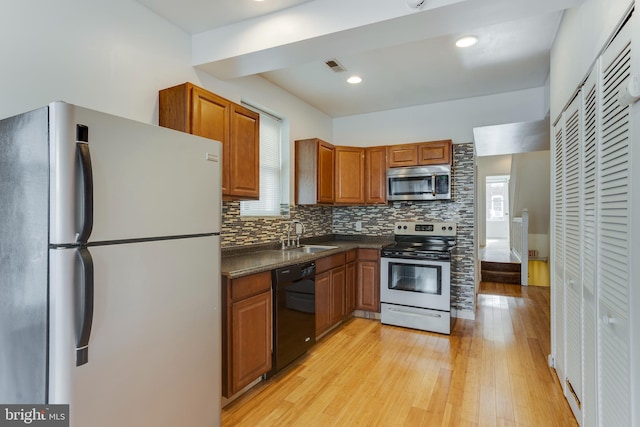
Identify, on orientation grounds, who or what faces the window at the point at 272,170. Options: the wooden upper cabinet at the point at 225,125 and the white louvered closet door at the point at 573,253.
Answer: the white louvered closet door

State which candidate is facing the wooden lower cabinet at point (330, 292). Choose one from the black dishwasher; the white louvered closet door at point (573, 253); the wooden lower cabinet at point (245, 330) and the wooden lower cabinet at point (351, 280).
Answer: the white louvered closet door

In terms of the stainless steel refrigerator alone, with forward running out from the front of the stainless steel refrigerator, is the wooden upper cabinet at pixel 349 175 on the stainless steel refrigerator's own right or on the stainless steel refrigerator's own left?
on the stainless steel refrigerator's own left

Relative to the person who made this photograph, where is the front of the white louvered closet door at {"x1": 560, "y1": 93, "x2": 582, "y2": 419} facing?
facing to the left of the viewer

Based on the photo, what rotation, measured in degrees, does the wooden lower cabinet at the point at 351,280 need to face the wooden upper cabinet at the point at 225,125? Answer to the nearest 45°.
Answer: approximately 135° to its right

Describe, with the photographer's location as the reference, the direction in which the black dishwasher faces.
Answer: facing the viewer and to the right of the viewer

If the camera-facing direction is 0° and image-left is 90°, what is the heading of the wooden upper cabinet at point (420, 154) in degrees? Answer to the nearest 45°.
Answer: approximately 0°

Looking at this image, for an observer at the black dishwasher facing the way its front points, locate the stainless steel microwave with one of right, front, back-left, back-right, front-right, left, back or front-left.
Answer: left

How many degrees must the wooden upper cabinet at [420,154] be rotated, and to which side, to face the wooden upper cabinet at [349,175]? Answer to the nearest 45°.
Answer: approximately 90° to its right
